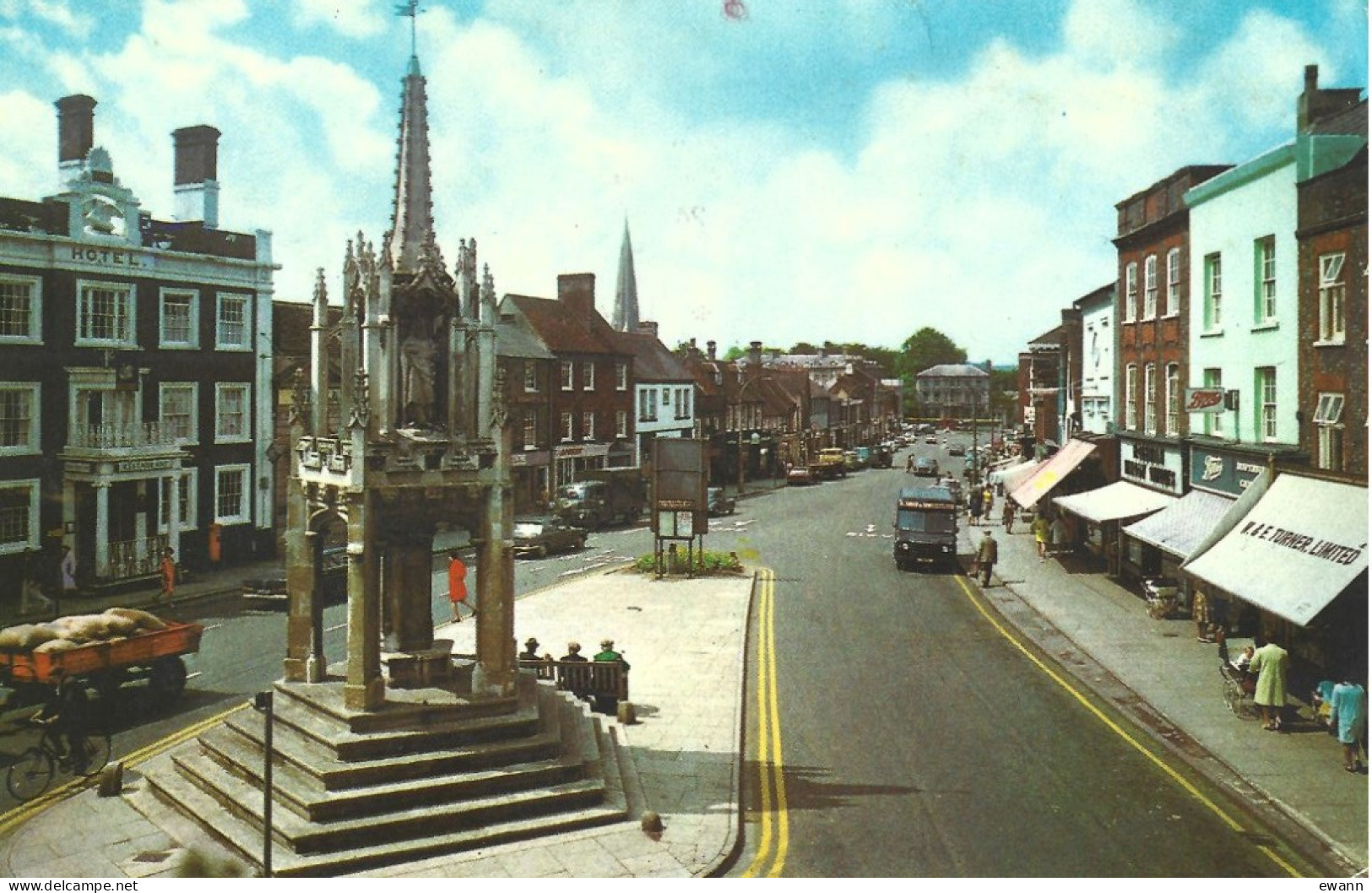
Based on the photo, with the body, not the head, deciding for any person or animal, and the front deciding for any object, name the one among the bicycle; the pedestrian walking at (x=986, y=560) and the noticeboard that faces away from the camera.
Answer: the pedestrian walking

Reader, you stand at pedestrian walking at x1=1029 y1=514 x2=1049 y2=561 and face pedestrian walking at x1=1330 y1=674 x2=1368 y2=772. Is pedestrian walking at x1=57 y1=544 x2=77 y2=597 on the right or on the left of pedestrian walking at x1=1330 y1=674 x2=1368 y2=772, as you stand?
right

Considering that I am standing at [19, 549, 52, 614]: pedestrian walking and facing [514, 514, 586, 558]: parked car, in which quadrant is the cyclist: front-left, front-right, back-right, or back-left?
back-right

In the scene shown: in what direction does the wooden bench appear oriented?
away from the camera

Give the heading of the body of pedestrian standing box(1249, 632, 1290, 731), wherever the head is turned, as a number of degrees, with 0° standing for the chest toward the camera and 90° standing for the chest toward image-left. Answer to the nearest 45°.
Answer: approximately 135°

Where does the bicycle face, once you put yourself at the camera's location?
facing the viewer and to the left of the viewer

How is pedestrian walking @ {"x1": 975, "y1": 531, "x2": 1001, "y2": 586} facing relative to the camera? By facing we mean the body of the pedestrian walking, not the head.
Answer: away from the camera

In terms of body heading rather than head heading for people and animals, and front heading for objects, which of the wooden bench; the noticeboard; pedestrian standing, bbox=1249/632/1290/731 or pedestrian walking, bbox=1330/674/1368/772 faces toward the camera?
the noticeboard

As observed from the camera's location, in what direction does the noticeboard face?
facing the viewer
